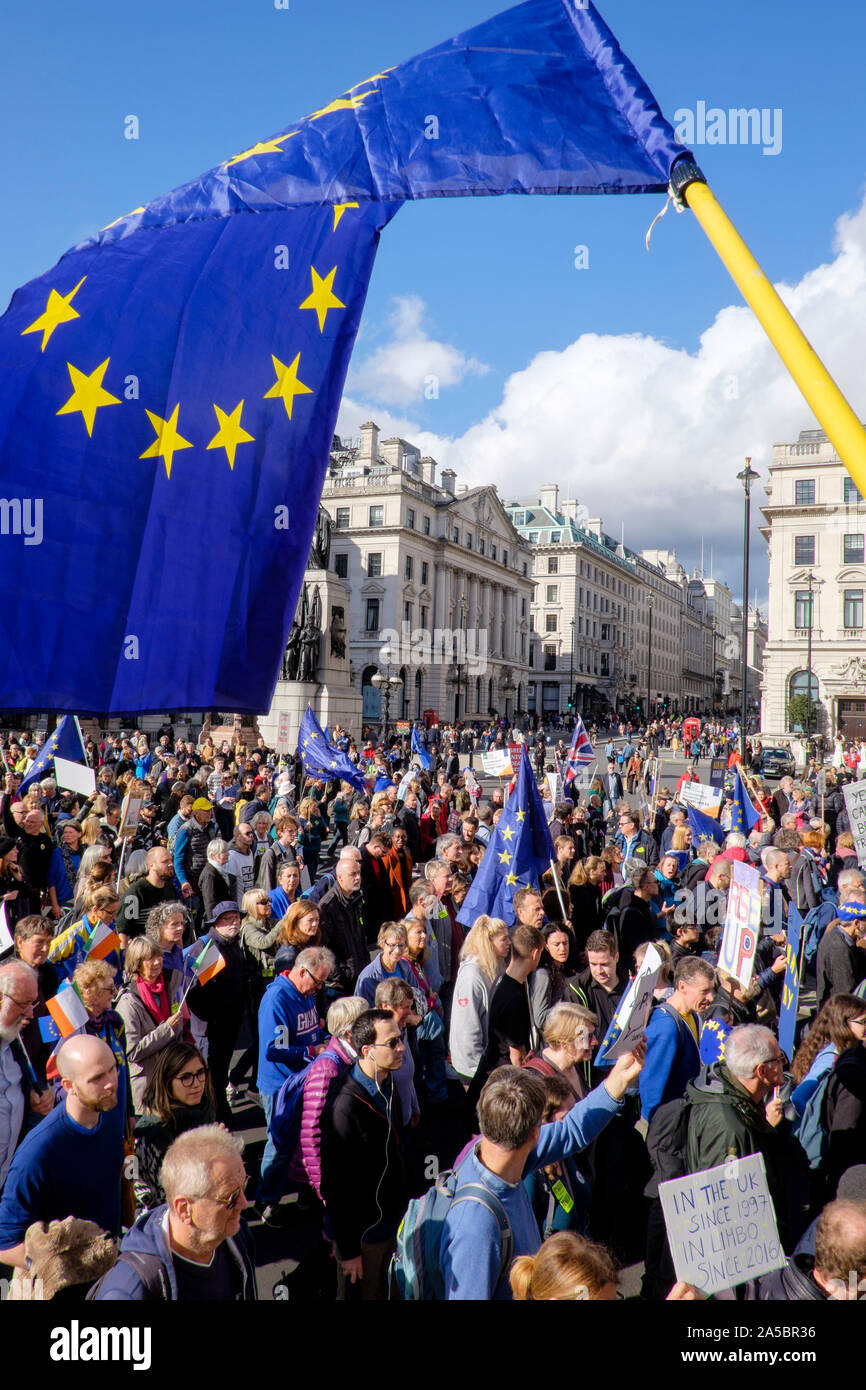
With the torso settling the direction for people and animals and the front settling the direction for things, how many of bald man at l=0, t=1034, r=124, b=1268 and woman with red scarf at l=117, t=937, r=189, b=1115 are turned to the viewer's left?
0

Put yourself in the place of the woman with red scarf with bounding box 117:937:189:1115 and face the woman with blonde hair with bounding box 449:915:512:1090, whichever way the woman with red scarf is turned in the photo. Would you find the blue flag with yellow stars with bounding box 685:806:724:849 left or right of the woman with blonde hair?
left

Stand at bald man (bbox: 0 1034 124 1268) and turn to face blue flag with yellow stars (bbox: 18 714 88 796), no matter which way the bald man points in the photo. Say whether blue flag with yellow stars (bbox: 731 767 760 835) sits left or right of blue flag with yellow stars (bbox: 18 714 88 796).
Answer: right

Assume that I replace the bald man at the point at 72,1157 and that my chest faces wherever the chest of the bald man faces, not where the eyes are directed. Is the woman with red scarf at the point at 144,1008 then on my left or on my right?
on my left

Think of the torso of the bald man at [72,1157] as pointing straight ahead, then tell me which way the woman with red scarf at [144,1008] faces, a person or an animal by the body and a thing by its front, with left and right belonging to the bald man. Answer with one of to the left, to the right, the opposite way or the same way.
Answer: the same way

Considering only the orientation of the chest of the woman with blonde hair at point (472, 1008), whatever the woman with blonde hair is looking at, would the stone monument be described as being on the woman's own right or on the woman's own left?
on the woman's own left

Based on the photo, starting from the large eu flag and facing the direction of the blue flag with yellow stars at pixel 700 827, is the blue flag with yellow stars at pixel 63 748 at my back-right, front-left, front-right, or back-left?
front-left

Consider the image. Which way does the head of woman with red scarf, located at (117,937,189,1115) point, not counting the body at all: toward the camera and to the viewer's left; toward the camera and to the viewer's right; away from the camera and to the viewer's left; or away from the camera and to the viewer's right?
toward the camera and to the viewer's right

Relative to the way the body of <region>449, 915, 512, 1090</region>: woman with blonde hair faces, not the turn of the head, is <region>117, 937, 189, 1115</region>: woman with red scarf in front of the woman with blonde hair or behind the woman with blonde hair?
behind

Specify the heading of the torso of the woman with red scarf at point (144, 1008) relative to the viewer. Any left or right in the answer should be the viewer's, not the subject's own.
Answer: facing the viewer and to the right of the viewer

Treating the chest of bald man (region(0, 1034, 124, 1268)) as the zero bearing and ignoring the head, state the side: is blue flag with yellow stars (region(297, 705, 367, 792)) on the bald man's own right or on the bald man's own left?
on the bald man's own left

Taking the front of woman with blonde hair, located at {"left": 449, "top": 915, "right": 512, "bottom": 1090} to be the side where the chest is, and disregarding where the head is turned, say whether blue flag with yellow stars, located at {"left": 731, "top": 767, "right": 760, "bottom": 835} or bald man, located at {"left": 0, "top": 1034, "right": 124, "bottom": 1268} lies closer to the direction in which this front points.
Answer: the blue flag with yellow stars

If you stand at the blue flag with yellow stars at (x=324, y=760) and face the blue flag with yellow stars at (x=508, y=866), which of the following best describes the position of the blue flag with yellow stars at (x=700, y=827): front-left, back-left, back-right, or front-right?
front-left
